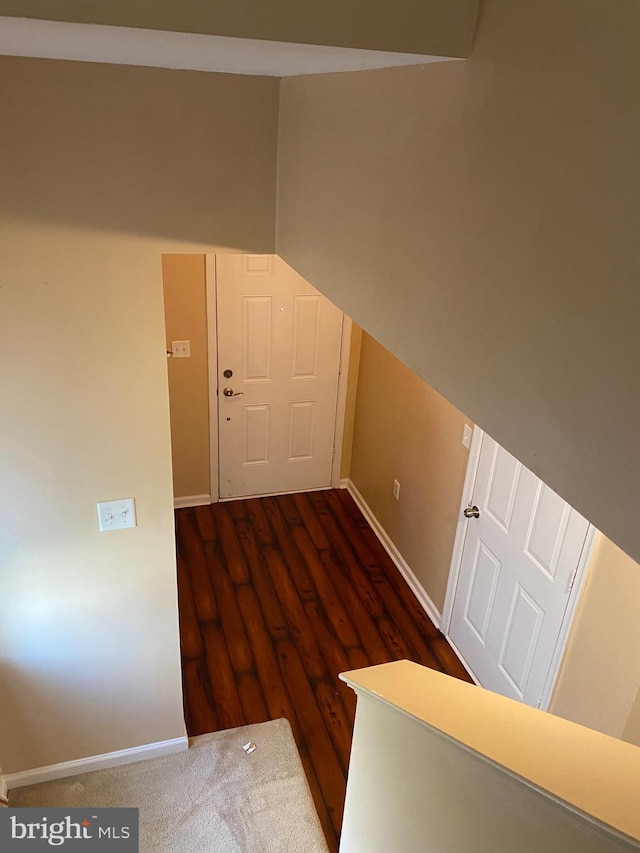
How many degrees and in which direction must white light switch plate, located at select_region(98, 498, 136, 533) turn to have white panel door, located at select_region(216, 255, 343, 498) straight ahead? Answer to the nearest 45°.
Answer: approximately 135° to its left

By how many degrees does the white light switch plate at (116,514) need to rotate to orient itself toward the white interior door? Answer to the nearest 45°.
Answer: approximately 90° to its left

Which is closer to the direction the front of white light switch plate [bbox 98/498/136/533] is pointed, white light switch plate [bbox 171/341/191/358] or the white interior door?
the white interior door

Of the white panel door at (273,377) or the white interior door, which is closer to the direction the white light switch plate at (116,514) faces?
the white interior door
